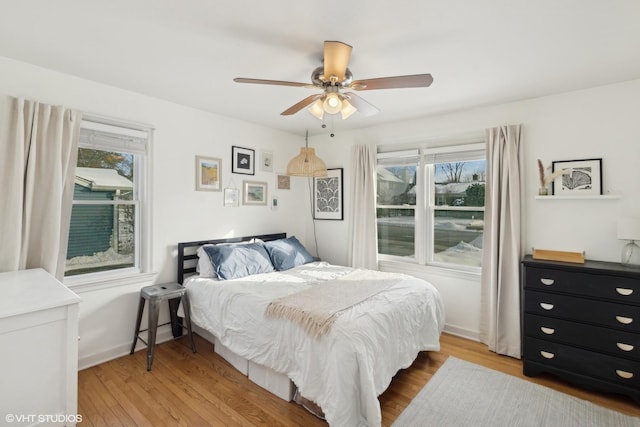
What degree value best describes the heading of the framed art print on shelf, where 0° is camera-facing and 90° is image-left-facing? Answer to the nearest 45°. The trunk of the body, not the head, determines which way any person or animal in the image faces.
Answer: approximately 0°

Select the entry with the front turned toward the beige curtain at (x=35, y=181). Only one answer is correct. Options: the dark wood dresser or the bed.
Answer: the dark wood dresser

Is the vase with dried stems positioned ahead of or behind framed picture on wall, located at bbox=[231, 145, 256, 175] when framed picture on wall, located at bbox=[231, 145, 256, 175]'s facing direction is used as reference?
ahead

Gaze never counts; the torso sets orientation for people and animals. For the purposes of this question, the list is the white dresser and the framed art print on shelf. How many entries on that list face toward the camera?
1

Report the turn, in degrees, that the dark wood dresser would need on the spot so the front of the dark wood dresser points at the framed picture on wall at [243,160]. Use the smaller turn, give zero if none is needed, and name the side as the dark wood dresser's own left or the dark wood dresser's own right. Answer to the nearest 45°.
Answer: approximately 45° to the dark wood dresser's own right

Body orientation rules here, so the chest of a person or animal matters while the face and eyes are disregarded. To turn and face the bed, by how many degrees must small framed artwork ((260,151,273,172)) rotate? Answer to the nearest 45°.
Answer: approximately 45° to its right

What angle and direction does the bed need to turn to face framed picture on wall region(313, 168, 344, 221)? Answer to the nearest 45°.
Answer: approximately 135° to its left

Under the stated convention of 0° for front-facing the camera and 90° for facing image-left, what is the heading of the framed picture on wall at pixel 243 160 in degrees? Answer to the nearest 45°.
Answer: approximately 315°

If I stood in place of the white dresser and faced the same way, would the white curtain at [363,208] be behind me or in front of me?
in front

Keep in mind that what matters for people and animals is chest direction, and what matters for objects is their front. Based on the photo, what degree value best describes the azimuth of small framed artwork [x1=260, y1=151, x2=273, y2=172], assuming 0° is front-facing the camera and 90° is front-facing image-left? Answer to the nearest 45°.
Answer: approximately 315°
